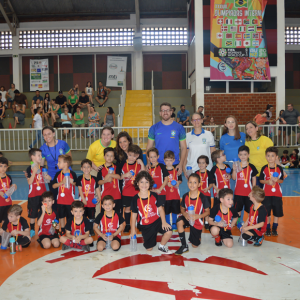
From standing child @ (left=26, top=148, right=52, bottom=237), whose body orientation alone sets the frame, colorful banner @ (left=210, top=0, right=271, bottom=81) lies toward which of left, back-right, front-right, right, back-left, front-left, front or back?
left

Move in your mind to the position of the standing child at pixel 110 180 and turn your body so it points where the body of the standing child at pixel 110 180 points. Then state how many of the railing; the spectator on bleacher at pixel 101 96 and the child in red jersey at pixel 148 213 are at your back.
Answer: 2

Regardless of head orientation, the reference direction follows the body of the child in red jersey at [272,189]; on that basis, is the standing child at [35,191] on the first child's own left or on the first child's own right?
on the first child's own right

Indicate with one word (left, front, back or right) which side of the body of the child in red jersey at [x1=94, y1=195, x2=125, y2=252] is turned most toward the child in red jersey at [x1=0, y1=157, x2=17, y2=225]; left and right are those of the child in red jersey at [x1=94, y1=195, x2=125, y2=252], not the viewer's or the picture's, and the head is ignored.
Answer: right

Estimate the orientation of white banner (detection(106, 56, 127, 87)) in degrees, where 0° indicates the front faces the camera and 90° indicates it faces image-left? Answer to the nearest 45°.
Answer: approximately 0°

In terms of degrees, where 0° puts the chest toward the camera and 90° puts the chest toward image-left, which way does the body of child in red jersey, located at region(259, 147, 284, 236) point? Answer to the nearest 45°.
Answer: approximately 0°

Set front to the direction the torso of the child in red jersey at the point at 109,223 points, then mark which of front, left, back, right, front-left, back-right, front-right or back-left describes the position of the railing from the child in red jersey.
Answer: back

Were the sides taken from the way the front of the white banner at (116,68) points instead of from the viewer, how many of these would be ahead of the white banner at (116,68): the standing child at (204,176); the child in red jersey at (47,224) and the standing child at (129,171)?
3

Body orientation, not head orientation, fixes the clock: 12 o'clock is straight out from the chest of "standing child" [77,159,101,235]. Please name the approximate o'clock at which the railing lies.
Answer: The railing is roughly at 6 o'clock from the standing child.

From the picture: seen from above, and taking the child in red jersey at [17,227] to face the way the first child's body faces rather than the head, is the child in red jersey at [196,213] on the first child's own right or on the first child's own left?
on the first child's own left

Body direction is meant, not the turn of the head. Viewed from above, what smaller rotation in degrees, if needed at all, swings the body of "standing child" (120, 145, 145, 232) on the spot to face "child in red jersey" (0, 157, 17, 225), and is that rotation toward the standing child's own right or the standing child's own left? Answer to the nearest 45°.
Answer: approximately 90° to the standing child's own right

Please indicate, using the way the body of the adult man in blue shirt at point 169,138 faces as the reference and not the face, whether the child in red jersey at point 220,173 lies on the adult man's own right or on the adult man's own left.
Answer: on the adult man's own left
